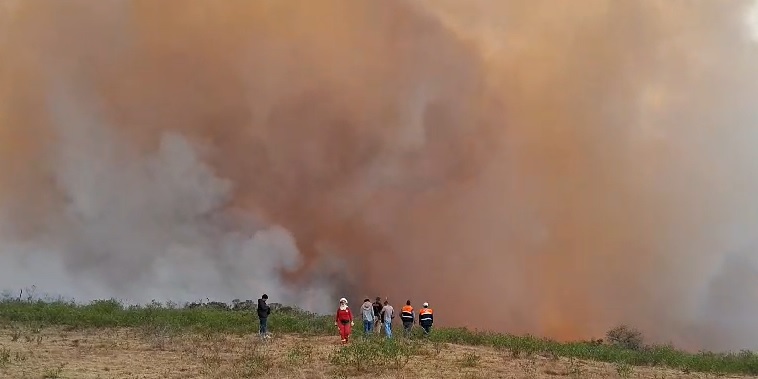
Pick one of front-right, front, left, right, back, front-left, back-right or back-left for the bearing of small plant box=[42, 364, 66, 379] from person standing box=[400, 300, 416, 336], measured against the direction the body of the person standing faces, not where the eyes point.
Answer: back-left

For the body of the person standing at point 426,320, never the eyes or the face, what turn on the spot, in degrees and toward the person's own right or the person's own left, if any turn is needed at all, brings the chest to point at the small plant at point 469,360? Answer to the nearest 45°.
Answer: approximately 180°

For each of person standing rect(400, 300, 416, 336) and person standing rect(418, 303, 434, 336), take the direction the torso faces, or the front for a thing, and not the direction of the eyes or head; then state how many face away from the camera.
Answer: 2

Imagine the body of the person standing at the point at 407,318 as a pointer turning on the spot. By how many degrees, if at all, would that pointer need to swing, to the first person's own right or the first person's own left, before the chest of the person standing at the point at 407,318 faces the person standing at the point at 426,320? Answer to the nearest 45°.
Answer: approximately 45° to the first person's own right

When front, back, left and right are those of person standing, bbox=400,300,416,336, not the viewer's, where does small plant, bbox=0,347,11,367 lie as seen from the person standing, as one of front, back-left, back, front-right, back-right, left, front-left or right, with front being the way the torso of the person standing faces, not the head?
back-left

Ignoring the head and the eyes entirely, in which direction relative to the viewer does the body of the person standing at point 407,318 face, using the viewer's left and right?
facing away from the viewer

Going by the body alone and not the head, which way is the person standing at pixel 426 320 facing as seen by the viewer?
away from the camera

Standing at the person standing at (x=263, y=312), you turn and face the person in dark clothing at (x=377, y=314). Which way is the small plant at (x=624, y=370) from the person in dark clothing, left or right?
right

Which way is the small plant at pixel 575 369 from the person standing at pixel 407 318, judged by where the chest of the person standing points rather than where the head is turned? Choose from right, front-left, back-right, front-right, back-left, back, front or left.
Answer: back-right

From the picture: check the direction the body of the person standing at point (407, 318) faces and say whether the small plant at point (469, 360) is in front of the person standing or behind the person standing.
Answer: behind

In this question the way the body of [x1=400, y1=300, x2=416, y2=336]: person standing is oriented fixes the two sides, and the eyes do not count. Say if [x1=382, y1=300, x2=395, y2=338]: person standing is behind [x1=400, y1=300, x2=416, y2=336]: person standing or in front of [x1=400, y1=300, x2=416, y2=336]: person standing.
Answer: behind
